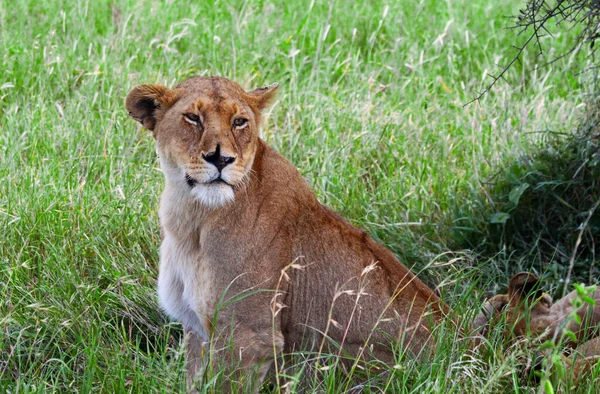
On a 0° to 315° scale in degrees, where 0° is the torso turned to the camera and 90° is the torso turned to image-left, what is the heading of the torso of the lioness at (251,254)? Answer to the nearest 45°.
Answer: approximately 45°

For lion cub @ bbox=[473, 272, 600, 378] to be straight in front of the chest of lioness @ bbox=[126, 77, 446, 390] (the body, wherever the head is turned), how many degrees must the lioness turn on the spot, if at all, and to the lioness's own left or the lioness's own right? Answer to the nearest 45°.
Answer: approximately 135° to the lioness's own left
